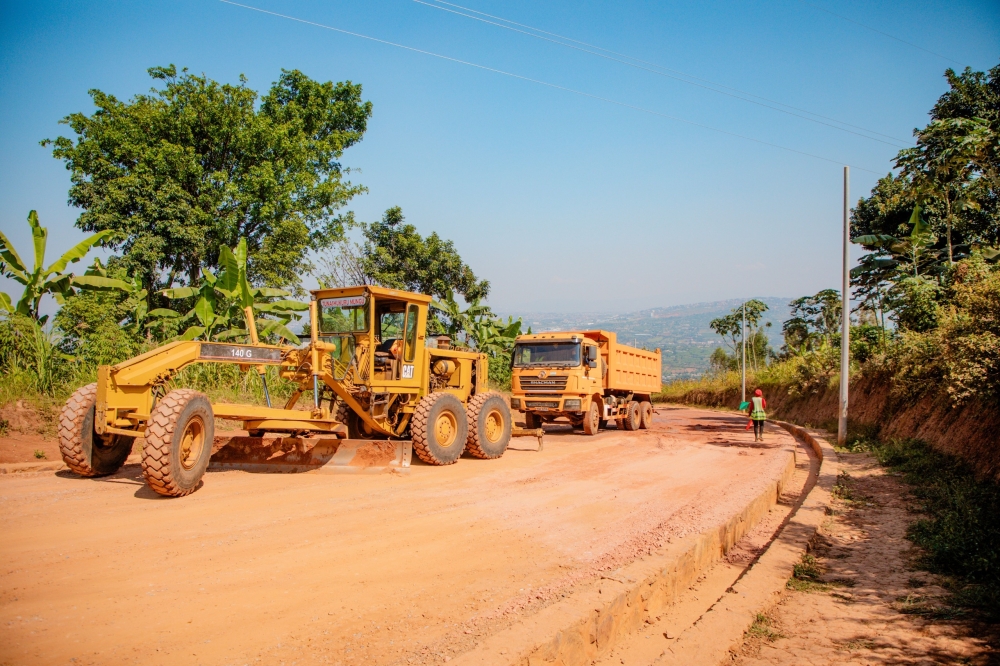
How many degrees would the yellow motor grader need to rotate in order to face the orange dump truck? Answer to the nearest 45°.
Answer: approximately 180°

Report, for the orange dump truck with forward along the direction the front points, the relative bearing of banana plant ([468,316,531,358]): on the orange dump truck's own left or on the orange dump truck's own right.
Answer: on the orange dump truck's own right

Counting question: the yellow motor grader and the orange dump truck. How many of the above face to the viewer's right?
0

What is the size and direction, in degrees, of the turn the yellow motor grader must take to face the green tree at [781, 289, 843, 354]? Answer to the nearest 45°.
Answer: approximately 180°

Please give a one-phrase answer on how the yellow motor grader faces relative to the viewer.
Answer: facing the viewer and to the left of the viewer

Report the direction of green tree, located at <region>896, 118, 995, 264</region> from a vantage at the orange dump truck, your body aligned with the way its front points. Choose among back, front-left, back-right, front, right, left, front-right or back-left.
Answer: left

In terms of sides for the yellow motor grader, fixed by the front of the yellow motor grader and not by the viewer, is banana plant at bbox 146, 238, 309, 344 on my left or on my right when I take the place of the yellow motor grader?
on my right

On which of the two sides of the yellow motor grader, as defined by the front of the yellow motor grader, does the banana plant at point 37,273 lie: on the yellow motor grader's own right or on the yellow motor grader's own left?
on the yellow motor grader's own right
